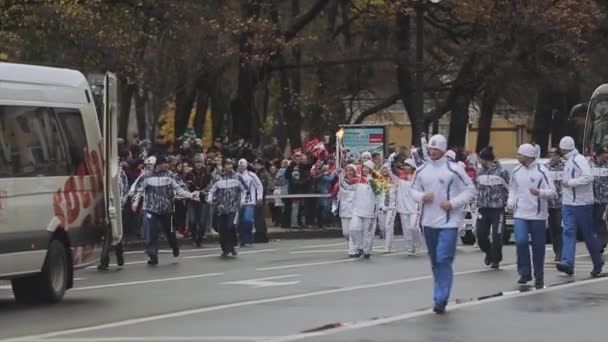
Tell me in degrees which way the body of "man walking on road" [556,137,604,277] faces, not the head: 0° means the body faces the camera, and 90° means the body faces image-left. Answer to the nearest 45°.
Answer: approximately 45°

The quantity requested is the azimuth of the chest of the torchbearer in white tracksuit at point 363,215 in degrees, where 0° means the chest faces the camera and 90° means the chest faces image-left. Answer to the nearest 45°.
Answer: approximately 45°

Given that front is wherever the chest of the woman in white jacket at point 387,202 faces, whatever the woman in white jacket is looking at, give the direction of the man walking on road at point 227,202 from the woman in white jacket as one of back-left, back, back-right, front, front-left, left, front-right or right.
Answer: front-right

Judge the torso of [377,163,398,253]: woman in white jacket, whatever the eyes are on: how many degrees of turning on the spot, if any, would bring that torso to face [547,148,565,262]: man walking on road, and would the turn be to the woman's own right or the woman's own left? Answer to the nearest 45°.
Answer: approximately 90° to the woman's own left

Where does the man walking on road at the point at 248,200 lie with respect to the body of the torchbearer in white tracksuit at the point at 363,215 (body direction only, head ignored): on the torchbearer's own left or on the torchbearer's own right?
on the torchbearer's own right

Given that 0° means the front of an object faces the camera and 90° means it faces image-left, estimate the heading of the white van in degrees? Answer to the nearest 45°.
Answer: approximately 45°
